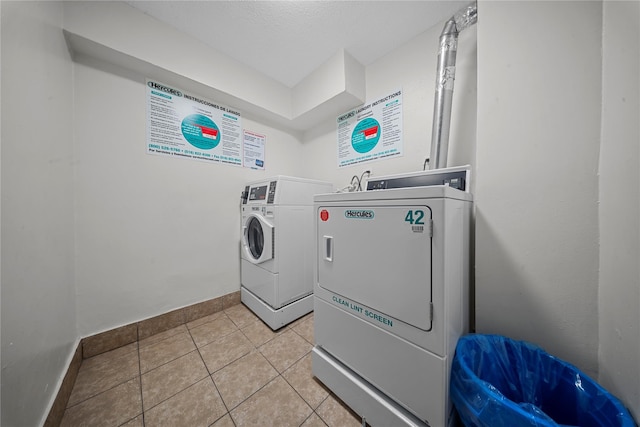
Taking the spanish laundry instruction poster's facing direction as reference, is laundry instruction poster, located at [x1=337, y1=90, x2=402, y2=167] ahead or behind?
ahead

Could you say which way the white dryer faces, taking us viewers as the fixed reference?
facing the viewer and to the left of the viewer

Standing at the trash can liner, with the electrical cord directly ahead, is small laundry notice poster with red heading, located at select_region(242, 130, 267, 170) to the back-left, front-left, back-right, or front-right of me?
front-left

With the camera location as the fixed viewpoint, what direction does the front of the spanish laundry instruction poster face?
facing the viewer and to the right of the viewer

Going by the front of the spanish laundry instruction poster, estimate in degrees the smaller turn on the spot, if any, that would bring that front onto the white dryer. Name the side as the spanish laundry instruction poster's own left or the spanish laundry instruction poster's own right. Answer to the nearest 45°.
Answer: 0° — it already faces it

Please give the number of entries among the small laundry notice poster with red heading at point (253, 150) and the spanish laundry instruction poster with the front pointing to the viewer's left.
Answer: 0

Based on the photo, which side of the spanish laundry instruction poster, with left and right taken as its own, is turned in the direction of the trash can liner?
front

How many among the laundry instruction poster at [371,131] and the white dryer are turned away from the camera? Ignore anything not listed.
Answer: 0
